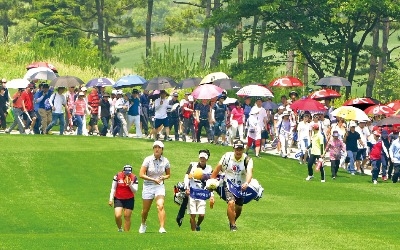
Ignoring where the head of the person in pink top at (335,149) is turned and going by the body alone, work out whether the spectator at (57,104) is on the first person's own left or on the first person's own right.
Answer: on the first person's own right

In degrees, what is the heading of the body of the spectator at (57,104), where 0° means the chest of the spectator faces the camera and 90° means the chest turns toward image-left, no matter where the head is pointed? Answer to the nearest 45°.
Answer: approximately 315°

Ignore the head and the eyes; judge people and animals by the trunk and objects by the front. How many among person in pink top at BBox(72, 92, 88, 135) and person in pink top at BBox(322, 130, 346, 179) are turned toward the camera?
2

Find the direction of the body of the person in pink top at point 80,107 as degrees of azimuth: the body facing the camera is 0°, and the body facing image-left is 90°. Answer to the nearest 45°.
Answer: approximately 0°
